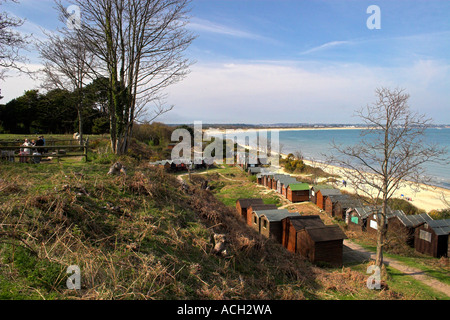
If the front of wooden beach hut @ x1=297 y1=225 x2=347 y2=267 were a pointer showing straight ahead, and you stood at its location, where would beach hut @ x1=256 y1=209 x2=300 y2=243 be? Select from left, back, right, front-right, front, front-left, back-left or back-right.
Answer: left

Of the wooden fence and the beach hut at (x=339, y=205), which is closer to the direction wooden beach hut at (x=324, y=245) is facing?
the beach hut

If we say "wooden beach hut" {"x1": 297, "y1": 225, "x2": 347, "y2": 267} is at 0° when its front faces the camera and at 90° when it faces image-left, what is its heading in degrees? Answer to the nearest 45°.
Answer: approximately 225°

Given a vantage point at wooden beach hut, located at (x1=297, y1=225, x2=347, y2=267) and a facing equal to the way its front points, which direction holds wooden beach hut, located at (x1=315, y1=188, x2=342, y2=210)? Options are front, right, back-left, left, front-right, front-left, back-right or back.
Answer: front-left

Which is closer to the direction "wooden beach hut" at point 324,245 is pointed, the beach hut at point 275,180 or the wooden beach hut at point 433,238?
the wooden beach hut

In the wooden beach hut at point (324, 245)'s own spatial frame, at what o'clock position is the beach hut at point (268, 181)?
The beach hut is roughly at 10 o'clock from the wooden beach hut.

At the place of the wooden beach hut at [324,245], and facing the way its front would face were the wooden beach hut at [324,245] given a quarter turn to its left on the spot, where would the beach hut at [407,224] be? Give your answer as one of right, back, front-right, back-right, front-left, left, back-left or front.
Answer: right

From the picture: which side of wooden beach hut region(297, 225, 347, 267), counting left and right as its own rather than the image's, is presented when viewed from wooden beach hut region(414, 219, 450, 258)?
front

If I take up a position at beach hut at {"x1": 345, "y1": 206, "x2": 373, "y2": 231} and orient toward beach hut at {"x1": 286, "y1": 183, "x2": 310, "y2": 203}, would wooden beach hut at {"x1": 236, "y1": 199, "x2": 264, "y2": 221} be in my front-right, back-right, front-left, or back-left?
front-left

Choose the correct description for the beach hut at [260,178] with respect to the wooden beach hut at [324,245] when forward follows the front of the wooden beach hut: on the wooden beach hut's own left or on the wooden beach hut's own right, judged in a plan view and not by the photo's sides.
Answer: on the wooden beach hut's own left

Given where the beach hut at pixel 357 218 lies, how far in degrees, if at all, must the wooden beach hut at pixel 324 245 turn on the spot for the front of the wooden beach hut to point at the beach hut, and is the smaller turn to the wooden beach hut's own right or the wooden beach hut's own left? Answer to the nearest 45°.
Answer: approximately 45° to the wooden beach hut's own left
